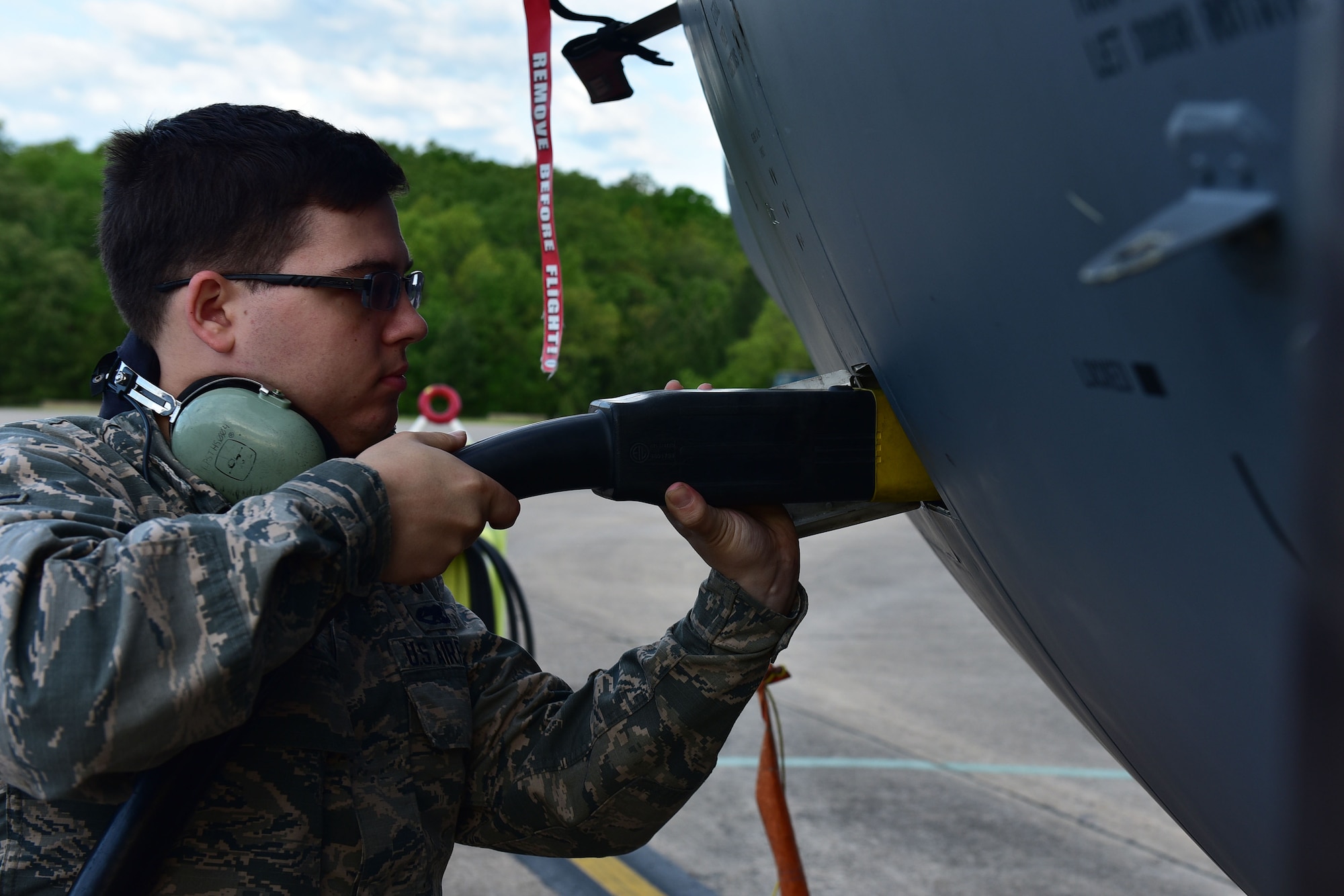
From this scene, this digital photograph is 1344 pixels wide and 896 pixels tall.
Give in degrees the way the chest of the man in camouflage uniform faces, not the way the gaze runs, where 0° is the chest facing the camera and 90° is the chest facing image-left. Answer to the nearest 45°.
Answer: approximately 315°

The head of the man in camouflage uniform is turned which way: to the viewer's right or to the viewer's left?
to the viewer's right
